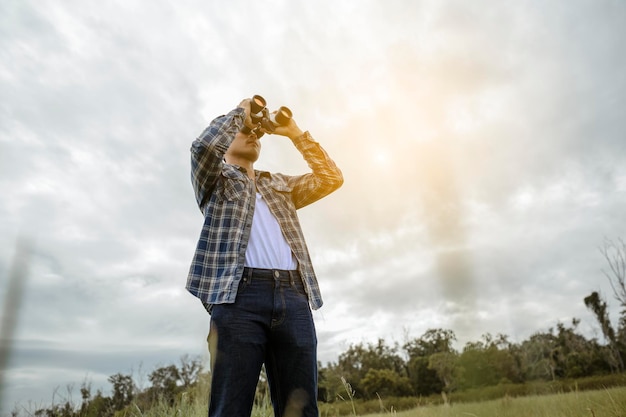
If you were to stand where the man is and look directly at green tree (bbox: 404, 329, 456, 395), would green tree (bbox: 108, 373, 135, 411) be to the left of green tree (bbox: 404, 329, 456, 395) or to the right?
left

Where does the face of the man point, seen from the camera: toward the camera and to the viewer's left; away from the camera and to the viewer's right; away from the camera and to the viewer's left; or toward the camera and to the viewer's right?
toward the camera and to the viewer's right

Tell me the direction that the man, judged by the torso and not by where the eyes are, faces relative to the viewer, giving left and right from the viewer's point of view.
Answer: facing the viewer and to the right of the viewer

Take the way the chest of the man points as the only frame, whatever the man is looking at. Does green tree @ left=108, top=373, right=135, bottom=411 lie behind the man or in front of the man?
behind

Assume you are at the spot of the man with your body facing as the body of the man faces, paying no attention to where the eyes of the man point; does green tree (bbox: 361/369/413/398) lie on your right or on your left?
on your left

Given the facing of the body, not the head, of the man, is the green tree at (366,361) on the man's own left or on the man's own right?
on the man's own left

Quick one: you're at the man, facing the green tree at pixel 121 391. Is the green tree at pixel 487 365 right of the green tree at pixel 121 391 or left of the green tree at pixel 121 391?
right

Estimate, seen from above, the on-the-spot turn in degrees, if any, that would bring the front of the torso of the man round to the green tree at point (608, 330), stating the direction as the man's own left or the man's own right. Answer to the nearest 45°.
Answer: approximately 90° to the man's own left
